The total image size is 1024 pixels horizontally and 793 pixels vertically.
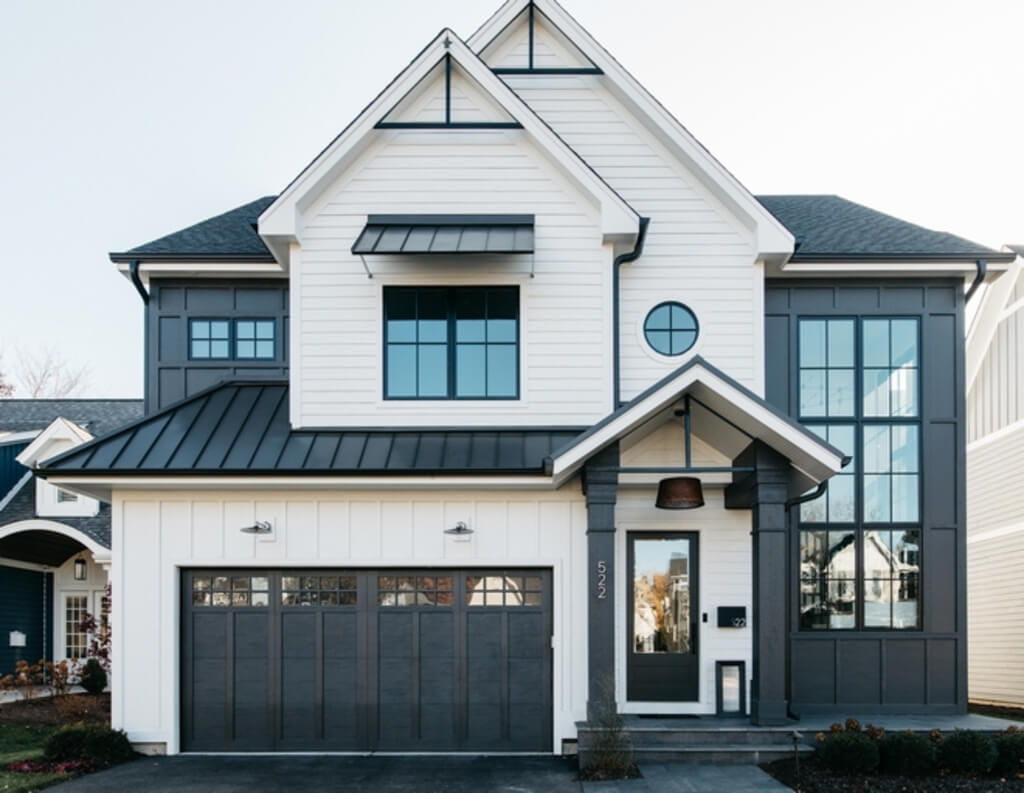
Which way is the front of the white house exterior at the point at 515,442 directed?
toward the camera

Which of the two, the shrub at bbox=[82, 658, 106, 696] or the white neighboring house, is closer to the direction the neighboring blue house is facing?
the shrub

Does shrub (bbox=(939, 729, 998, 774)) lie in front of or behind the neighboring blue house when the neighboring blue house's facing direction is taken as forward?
in front

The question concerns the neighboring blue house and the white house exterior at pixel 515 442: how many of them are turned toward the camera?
2

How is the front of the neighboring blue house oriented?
toward the camera

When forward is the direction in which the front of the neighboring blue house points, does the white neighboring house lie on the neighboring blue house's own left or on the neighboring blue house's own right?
on the neighboring blue house's own left

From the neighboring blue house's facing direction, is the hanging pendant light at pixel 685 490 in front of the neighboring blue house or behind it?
in front
